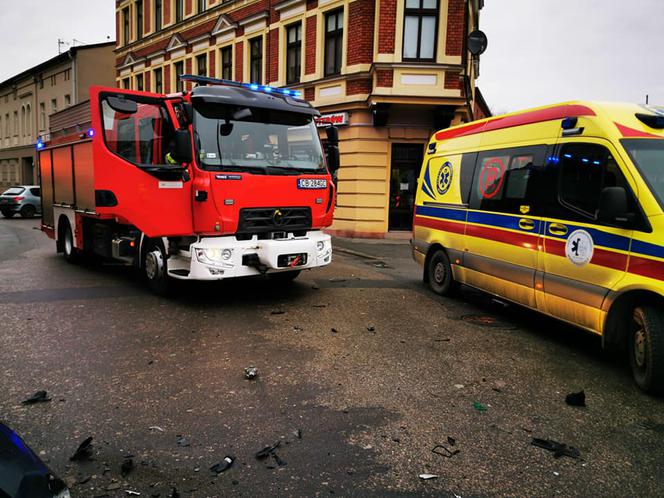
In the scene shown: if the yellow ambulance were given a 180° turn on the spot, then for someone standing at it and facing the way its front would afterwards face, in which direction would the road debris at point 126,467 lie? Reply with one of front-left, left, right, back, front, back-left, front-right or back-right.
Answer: left

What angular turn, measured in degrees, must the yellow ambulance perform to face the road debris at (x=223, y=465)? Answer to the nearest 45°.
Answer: approximately 90° to its right

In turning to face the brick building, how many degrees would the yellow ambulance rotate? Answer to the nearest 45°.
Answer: approximately 180°

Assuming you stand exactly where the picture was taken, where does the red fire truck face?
facing the viewer and to the right of the viewer

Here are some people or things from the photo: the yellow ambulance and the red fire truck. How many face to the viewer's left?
0

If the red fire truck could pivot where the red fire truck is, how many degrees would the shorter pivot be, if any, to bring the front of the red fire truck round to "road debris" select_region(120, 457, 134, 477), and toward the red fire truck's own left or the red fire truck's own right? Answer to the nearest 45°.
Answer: approximately 45° to the red fire truck's own right

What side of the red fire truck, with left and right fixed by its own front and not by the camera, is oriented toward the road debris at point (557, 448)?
front

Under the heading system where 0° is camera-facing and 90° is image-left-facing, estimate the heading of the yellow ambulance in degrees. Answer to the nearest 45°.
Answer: approximately 315°

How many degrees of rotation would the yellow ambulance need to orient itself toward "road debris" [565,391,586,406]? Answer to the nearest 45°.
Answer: approximately 45° to its right

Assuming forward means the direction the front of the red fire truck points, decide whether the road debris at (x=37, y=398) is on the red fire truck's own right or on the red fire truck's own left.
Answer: on the red fire truck's own right
